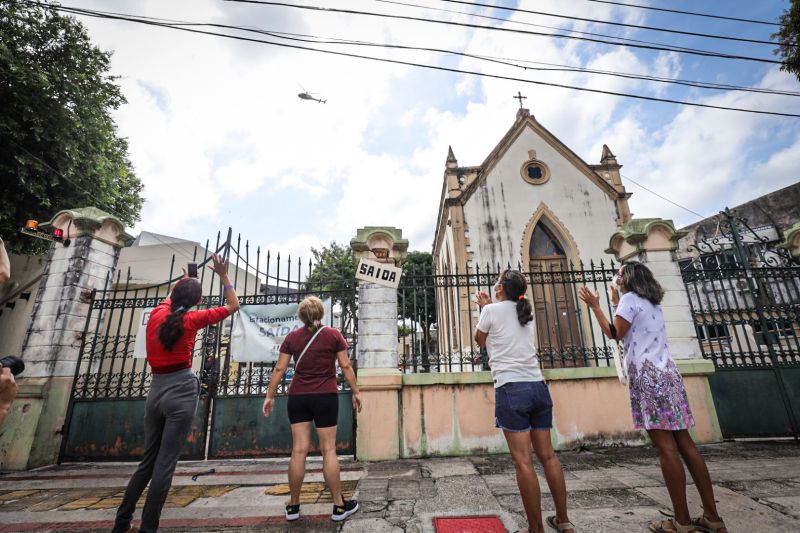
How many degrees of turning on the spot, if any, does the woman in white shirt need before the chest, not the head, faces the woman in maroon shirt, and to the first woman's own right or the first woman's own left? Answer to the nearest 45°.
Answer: approximately 45° to the first woman's own left

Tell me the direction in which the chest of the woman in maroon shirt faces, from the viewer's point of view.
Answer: away from the camera

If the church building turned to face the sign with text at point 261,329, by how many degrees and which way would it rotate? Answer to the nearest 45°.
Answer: approximately 45° to its right

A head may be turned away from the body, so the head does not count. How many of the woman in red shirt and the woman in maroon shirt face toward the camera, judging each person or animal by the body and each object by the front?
0

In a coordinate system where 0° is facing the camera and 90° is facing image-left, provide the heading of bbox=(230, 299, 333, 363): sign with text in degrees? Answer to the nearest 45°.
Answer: approximately 0°

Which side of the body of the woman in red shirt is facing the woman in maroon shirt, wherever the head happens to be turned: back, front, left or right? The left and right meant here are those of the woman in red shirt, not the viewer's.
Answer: right

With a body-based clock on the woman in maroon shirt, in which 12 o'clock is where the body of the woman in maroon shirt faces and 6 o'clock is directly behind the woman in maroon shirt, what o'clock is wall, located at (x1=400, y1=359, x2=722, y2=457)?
The wall is roughly at 2 o'clock from the woman in maroon shirt.

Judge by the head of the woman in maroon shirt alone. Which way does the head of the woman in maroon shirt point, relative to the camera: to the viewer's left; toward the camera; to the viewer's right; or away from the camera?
away from the camera

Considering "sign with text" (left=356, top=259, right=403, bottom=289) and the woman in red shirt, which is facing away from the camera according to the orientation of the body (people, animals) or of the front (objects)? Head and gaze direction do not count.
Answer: the woman in red shirt

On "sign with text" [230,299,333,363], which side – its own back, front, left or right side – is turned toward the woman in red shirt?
front

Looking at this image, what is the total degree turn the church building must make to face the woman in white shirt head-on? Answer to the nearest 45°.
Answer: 0° — it already faces them

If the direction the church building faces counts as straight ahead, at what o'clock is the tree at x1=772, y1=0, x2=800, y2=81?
The tree is roughly at 10 o'clock from the church building.

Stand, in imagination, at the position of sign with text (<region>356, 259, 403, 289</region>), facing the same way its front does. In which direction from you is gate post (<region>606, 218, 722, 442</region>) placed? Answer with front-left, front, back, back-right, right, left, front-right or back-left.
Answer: left

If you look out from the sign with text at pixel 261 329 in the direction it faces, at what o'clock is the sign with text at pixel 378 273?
the sign with text at pixel 378 273 is roughly at 10 o'clock from the sign with text at pixel 261 329.

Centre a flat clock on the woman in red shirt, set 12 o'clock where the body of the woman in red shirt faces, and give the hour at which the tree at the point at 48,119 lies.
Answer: The tree is roughly at 11 o'clock from the woman in red shirt.

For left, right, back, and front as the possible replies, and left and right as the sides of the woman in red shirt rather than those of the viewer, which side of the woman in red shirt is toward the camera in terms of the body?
back

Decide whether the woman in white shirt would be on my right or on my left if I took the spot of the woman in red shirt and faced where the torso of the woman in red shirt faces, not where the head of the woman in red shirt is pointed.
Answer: on my right

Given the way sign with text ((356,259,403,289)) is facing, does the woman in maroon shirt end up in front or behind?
in front
